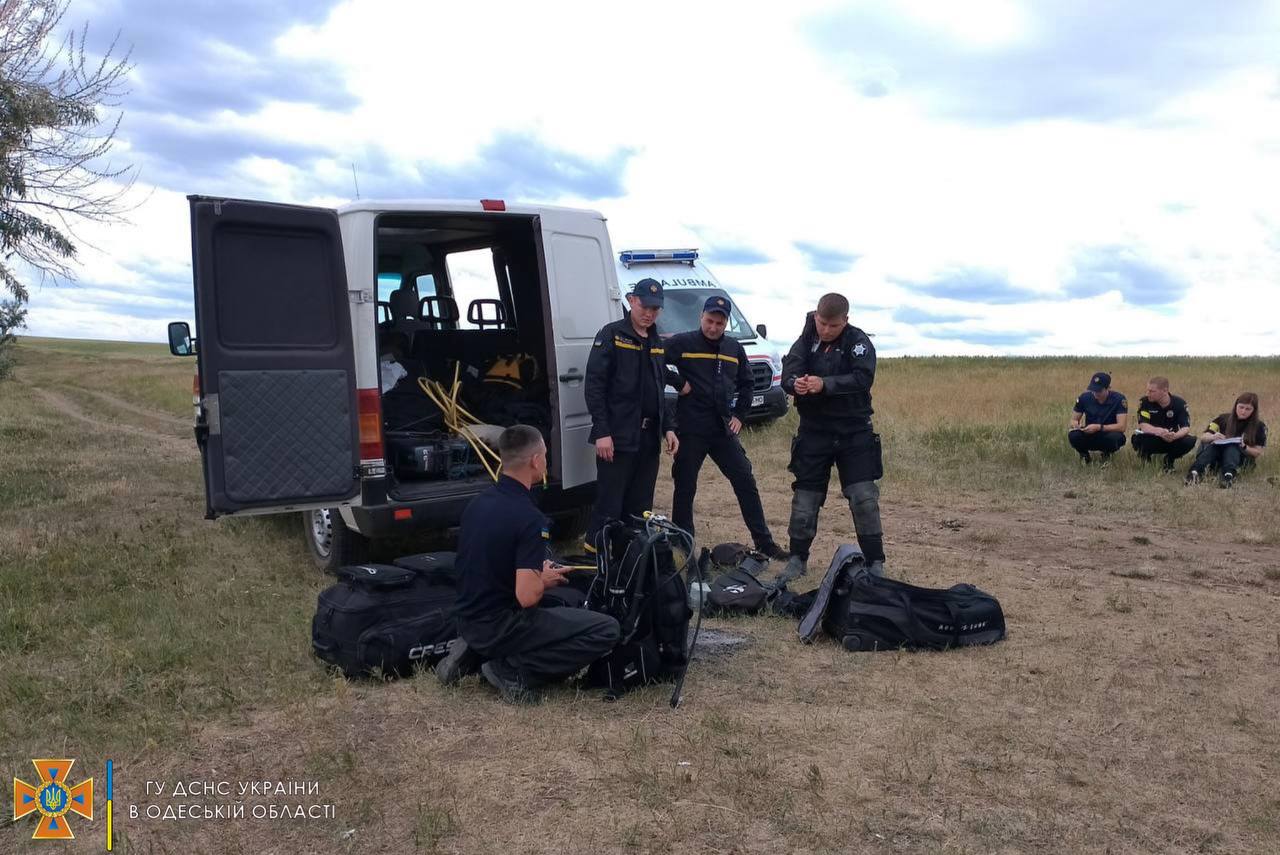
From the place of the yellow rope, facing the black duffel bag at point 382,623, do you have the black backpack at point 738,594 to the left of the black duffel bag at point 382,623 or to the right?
left

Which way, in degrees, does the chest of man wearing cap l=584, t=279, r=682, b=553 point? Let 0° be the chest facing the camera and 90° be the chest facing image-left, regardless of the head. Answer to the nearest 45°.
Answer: approximately 315°

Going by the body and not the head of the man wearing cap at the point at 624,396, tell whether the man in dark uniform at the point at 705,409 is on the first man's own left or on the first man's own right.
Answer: on the first man's own left

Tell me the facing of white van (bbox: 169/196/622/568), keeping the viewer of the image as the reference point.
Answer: facing away from the viewer and to the left of the viewer

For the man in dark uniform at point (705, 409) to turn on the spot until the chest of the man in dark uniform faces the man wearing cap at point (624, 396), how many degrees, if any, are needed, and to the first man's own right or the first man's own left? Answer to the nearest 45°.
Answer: approximately 45° to the first man's own right

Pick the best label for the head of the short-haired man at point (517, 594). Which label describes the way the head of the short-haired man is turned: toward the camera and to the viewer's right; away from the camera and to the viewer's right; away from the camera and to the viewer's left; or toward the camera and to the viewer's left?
away from the camera and to the viewer's right

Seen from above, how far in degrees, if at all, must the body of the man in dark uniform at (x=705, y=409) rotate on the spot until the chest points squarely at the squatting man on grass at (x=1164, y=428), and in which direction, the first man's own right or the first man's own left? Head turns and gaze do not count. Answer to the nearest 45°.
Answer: approximately 135° to the first man's own left
